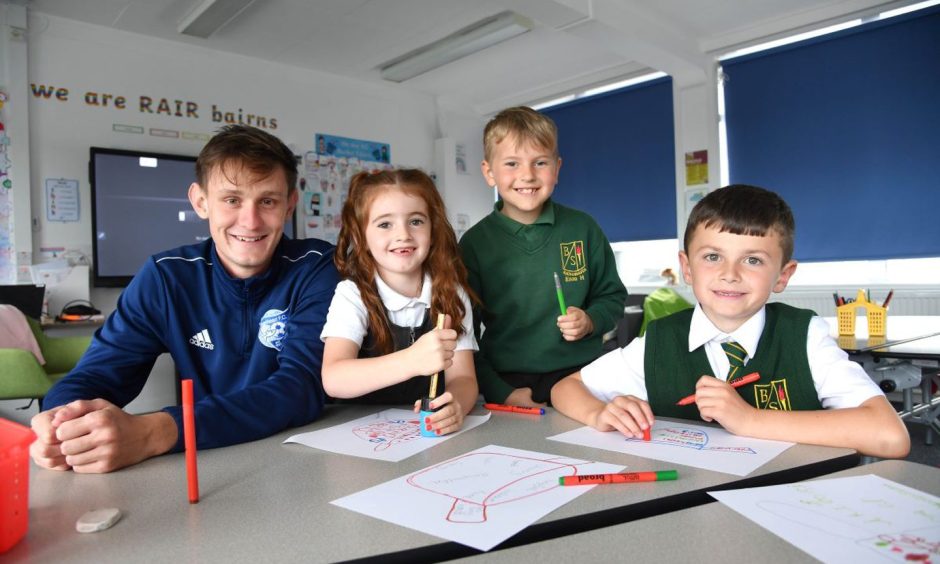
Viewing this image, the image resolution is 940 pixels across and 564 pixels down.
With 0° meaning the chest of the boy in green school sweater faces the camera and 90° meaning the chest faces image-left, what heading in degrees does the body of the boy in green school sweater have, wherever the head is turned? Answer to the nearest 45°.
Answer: approximately 0°

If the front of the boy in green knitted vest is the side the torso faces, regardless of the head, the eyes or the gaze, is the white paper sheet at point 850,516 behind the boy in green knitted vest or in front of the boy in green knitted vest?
in front

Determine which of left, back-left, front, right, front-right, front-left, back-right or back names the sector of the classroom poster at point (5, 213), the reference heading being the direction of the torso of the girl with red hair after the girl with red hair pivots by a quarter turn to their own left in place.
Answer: back-left

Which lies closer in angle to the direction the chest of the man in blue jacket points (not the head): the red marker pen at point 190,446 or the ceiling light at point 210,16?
the red marker pen

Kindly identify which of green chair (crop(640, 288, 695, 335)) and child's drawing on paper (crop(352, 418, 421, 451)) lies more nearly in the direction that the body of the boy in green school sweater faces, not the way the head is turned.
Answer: the child's drawing on paper

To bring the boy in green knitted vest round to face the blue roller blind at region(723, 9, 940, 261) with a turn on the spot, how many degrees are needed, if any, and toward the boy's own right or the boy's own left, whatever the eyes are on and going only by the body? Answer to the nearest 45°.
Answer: approximately 180°

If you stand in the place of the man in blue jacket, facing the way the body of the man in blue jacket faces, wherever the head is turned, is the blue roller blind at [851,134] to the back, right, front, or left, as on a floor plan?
left

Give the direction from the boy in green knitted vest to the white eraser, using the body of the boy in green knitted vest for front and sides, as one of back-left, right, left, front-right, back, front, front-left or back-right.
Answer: front-right

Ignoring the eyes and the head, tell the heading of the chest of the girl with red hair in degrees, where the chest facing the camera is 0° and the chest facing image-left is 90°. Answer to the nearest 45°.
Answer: approximately 0°
